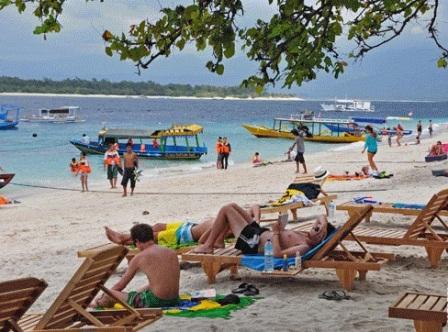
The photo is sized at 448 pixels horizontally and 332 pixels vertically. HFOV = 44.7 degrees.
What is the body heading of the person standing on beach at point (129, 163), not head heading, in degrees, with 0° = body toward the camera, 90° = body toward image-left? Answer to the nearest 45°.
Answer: approximately 0°

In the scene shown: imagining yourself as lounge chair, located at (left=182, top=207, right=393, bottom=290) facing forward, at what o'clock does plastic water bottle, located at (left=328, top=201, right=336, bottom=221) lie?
The plastic water bottle is roughly at 3 o'clock from the lounge chair.

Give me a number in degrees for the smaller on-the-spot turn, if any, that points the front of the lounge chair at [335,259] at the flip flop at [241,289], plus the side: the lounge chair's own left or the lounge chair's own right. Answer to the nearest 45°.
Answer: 0° — it already faces it

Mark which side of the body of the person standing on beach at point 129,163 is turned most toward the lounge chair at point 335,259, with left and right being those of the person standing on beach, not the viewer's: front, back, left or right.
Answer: front

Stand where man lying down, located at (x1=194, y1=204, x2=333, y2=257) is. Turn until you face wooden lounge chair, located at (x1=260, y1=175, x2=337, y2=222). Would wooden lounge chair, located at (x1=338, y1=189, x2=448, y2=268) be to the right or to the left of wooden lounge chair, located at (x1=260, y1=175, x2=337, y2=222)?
right

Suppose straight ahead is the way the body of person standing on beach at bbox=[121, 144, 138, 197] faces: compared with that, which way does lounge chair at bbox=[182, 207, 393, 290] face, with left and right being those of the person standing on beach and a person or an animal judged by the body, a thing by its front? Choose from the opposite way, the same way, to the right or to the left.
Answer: to the right

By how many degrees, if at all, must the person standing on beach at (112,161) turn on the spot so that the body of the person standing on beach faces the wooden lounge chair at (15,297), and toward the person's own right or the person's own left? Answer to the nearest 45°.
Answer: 0° — they already face it

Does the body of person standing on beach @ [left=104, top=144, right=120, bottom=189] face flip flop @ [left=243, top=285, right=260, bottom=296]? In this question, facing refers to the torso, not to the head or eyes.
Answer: yes

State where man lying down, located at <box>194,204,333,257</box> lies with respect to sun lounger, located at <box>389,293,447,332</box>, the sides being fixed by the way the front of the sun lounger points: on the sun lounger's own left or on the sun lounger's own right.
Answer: on the sun lounger's own right

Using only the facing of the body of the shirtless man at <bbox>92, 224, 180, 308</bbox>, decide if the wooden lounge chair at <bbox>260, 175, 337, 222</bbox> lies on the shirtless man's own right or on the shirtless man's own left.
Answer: on the shirtless man's own right

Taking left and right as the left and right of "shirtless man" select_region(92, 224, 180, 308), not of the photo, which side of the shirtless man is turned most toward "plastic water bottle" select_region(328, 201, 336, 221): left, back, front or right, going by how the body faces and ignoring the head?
right

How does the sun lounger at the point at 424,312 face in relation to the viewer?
to the viewer's left

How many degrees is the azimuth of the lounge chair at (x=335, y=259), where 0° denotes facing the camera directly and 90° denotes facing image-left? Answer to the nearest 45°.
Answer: approximately 90°
